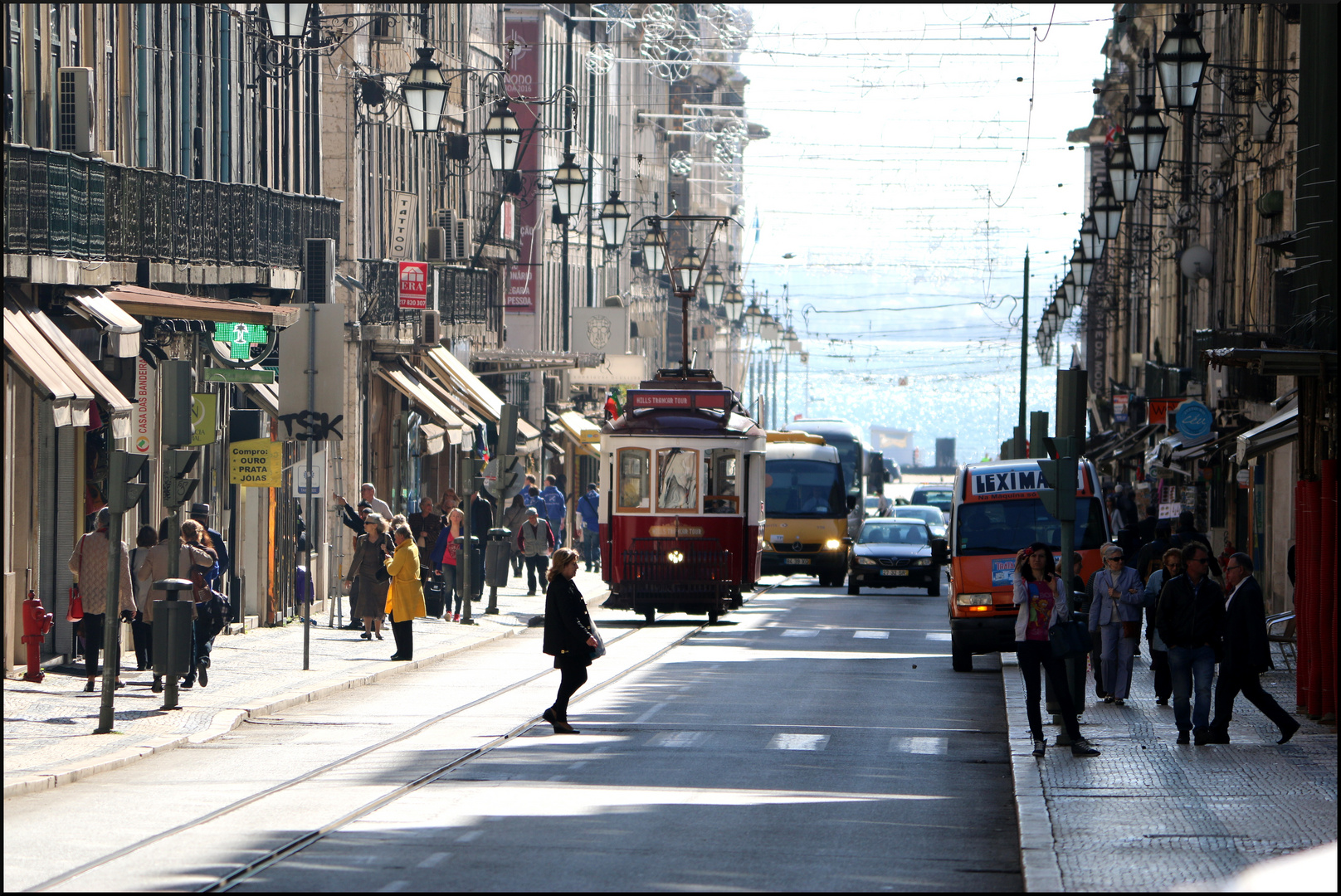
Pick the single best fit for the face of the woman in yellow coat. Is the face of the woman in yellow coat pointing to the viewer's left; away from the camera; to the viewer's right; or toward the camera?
to the viewer's left

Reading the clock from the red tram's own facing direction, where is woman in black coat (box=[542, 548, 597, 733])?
The woman in black coat is roughly at 12 o'clock from the red tram.

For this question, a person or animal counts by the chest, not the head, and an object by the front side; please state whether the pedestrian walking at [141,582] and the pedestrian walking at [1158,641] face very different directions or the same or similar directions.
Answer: very different directions

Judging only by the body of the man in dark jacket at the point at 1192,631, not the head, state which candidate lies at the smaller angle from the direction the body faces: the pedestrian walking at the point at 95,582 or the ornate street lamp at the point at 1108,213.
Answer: the pedestrian walking

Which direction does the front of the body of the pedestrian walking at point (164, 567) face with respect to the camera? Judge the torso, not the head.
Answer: away from the camera

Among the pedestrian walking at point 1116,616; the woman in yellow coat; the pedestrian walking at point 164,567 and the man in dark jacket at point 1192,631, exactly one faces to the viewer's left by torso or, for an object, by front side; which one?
the woman in yellow coat

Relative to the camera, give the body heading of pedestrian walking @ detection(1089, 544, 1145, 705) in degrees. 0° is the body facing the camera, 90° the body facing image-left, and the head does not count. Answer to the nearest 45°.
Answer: approximately 0°

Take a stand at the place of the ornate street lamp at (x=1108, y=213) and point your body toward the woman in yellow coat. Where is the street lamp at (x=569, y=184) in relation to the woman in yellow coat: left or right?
right

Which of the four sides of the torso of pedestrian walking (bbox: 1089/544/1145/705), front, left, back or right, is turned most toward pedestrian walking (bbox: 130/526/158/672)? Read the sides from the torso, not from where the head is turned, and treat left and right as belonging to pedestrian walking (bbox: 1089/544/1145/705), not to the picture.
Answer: right

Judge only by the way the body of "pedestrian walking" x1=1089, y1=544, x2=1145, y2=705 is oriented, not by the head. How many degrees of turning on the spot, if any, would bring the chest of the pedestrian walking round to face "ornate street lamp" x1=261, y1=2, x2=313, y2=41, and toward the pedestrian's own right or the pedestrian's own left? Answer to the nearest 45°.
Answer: approximately 90° to the pedestrian's own right

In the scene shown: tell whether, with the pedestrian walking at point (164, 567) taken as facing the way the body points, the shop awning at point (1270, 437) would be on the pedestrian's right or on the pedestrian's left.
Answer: on the pedestrian's right

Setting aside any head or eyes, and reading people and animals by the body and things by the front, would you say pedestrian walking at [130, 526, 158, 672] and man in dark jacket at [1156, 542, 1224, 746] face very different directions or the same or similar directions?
very different directions

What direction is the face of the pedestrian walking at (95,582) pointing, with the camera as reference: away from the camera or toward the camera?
away from the camera

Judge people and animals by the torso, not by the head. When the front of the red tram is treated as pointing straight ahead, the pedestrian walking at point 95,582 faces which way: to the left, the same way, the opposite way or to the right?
the opposite way
